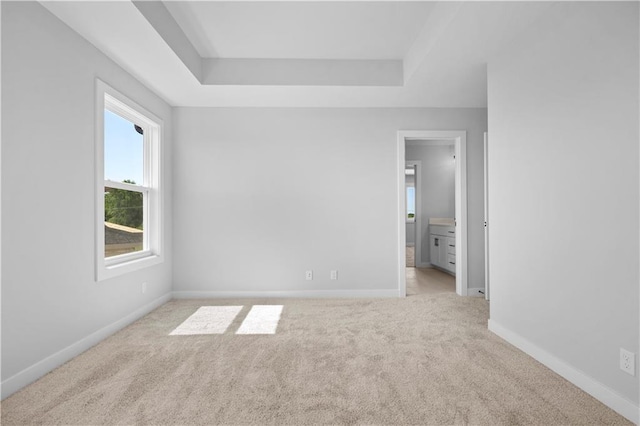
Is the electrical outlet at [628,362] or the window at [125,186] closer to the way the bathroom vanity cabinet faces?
the window

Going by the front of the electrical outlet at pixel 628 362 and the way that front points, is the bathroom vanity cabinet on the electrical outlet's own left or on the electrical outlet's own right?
on the electrical outlet's own right

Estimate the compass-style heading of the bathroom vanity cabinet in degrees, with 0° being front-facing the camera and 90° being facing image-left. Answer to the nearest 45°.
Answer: approximately 45°

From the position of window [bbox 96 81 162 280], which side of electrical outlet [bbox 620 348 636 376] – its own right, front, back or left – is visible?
front

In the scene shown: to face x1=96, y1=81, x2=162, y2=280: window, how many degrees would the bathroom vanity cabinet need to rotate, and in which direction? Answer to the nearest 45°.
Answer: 0° — it already faces it

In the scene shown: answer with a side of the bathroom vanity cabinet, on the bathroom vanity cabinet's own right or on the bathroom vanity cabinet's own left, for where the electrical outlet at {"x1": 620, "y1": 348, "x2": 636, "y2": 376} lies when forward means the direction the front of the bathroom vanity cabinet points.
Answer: on the bathroom vanity cabinet's own left

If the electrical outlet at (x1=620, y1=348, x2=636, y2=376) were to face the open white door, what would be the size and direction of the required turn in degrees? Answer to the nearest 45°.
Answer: approximately 90° to its right

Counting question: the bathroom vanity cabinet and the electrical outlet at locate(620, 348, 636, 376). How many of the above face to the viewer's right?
0

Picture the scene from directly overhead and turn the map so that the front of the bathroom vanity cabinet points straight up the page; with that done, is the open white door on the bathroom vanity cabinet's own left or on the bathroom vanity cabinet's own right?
on the bathroom vanity cabinet's own left

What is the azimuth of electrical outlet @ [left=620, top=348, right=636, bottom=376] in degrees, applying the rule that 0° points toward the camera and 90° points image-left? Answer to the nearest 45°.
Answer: approximately 45°
